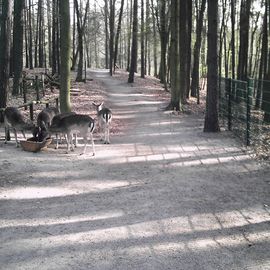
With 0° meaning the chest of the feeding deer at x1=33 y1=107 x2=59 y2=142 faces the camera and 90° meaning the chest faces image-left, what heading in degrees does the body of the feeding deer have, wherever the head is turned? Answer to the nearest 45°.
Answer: approximately 45°

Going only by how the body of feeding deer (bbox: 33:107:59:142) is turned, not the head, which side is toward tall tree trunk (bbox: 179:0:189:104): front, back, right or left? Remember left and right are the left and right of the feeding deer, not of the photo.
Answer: back

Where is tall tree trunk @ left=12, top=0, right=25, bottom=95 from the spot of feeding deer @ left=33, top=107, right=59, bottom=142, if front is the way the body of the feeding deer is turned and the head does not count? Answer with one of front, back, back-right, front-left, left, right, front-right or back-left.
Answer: back-right

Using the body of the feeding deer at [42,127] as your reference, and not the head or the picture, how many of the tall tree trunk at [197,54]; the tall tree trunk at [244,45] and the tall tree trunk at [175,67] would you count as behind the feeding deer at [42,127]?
3

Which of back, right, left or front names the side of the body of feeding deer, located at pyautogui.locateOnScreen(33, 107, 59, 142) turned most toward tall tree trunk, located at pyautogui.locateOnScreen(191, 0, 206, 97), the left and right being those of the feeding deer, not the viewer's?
back

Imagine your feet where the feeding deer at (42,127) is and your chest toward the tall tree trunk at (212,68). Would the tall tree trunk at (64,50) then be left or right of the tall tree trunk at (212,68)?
left

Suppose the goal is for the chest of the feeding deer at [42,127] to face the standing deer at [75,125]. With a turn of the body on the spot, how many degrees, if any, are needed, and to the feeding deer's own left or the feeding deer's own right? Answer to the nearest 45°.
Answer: approximately 90° to the feeding deer's own left

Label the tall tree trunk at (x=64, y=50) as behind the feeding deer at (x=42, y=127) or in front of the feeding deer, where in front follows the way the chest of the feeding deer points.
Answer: behind

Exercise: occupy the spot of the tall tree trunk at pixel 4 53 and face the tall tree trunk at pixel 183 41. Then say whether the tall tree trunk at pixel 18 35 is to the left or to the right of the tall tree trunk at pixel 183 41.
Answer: left
